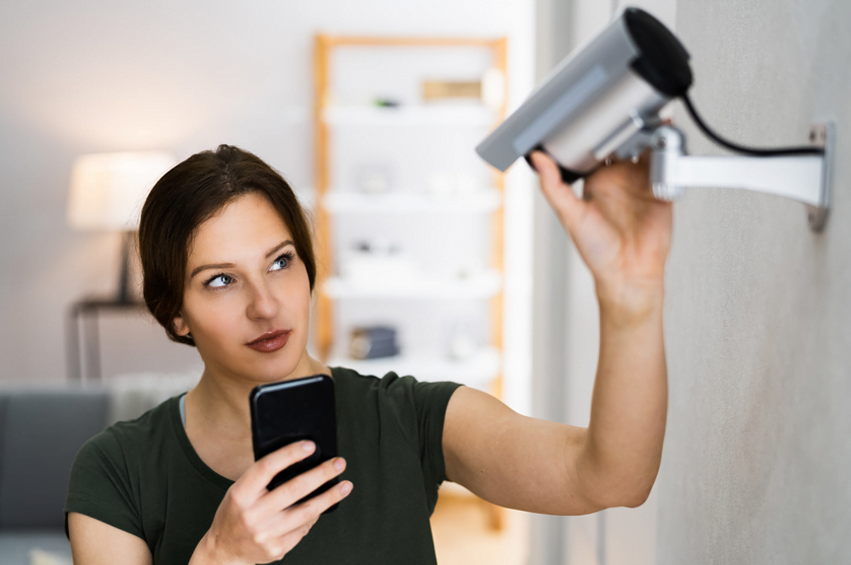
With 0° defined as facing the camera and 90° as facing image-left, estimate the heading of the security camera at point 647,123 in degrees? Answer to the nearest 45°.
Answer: approximately 135°

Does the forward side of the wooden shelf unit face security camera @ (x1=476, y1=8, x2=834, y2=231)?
yes

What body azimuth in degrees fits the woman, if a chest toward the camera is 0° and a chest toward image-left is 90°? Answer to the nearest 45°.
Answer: approximately 0°

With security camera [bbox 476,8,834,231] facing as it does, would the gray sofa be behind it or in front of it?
in front

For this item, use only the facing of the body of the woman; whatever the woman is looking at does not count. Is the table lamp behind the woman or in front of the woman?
behind
